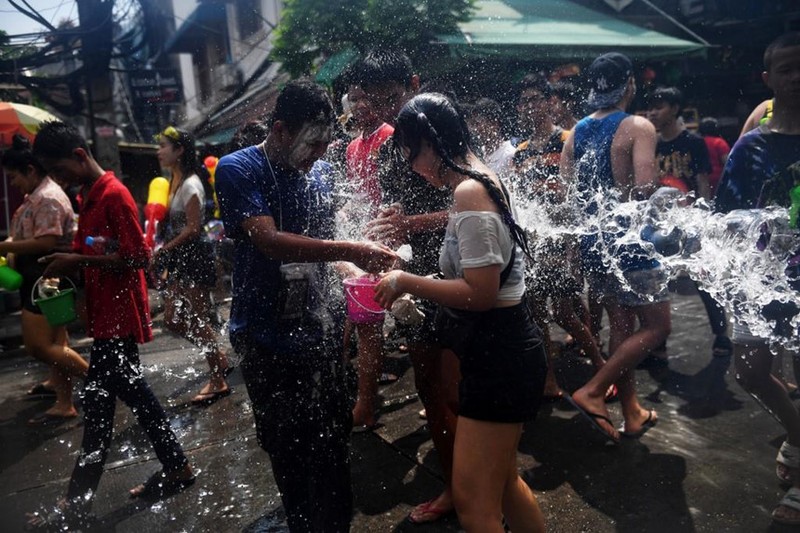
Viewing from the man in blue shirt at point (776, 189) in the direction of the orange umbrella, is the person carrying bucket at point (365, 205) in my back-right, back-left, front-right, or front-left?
front-left

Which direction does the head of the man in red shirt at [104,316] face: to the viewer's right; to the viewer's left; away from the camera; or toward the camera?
to the viewer's left

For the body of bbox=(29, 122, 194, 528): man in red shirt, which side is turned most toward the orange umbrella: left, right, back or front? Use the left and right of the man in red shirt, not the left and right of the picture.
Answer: right

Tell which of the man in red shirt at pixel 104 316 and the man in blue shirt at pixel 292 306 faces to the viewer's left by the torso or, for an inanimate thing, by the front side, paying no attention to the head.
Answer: the man in red shirt

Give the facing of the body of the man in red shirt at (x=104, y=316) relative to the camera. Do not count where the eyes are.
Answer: to the viewer's left

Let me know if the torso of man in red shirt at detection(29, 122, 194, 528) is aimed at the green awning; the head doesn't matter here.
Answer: no

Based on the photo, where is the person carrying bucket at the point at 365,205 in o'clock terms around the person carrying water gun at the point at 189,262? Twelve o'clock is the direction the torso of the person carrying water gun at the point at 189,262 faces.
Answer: the person carrying bucket at the point at 365,205 is roughly at 8 o'clock from the person carrying water gun at the point at 189,262.

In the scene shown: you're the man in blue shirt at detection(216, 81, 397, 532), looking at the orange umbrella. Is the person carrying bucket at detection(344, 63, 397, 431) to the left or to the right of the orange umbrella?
right

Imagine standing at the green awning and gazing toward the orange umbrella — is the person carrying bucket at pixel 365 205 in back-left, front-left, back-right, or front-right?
front-left

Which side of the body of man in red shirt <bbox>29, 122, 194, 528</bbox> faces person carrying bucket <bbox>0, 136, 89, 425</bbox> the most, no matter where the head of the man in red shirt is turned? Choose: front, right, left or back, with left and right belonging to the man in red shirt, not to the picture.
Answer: right

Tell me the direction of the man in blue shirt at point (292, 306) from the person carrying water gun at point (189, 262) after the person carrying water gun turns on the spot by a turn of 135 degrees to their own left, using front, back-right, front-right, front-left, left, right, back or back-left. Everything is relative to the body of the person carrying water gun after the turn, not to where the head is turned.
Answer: front-right

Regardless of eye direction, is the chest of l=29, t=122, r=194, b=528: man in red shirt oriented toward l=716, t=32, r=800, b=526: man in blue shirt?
no
